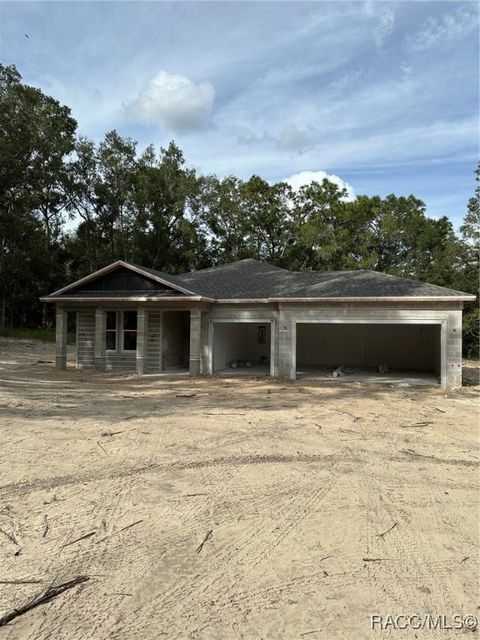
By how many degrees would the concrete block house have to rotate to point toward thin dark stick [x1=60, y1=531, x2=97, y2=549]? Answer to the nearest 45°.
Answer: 0° — it already faces it

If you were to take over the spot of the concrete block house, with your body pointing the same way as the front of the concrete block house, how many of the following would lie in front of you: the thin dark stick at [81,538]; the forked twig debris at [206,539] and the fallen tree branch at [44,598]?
3

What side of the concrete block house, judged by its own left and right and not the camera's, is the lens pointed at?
front

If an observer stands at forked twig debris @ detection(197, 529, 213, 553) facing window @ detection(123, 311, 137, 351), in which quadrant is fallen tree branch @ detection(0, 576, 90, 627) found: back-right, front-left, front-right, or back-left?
back-left

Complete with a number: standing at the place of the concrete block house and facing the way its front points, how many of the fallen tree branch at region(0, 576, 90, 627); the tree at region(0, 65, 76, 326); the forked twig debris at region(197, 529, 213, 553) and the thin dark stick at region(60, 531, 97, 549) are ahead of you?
3

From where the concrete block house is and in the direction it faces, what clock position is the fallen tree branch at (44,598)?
The fallen tree branch is roughly at 12 o'clock from the concrete block house.

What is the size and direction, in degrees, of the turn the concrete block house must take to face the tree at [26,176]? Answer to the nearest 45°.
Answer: approximately 135° to its right

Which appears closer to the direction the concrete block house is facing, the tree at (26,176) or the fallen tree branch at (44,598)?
the fallen tree branch

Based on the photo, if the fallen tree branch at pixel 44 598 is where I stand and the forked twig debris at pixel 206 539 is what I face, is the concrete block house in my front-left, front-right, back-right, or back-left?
front-left

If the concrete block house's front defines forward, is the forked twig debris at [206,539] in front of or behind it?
in front

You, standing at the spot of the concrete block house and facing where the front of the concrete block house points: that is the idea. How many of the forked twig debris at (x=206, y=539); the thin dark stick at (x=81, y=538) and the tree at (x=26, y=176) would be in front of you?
2

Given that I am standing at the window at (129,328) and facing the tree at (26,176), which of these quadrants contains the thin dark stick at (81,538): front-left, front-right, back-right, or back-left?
back-left

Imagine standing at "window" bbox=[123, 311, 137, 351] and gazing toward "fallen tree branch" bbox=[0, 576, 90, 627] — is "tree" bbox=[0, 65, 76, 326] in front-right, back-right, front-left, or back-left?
back-right
